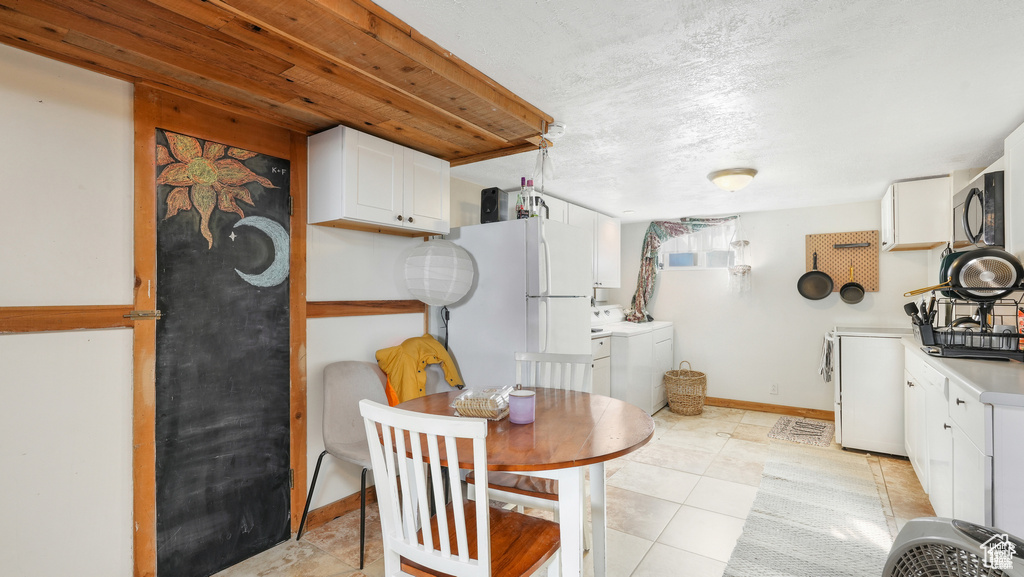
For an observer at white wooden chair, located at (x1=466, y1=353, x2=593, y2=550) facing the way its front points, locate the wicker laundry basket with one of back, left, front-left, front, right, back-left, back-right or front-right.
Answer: back

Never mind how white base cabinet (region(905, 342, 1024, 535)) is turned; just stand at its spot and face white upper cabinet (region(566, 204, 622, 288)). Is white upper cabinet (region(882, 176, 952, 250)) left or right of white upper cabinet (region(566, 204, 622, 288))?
right

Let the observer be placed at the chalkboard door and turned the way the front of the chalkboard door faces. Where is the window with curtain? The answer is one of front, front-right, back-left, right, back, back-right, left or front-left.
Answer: front-left

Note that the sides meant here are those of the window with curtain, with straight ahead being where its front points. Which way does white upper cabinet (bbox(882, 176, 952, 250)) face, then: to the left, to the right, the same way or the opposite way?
to the right

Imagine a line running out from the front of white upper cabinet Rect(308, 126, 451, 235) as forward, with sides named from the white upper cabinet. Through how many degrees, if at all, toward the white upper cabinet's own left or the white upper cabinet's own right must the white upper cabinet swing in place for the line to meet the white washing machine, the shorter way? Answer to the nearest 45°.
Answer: approximately 90° to the white upper cabinet's own left

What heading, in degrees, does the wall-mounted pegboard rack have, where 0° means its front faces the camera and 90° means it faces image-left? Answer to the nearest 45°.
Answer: approximately 0°

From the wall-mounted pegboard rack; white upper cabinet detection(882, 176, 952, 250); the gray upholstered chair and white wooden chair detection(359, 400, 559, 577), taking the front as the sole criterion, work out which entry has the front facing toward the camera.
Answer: the wall-mounted pegboard rack

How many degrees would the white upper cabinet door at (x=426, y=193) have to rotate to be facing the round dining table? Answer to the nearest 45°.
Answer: approximately 45° to its right

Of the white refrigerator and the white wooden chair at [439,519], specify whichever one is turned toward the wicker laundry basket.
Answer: the white wooden chair

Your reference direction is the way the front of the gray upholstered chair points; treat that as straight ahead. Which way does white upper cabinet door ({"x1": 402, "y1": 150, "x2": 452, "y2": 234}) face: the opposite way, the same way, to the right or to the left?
to the right

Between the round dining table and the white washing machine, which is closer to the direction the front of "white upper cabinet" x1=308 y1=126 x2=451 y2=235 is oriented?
the round dining table

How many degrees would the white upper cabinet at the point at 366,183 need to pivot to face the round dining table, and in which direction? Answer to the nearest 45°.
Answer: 0° — it already faces it

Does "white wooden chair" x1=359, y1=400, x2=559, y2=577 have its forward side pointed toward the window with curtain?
yes

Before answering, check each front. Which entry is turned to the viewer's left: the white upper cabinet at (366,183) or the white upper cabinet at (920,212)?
the white upper cabinet at (920,212)

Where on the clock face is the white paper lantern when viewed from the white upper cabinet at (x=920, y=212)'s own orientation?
The white paper lantern is roughly at 10 o'clock from the white upper cabinet.
